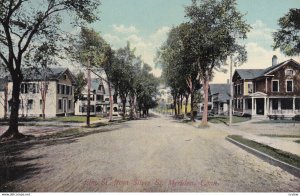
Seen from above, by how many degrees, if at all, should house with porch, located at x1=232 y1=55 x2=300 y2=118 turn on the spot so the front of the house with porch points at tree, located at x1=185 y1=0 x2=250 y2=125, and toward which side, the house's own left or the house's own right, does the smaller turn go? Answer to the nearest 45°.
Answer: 0° — it already faces it
